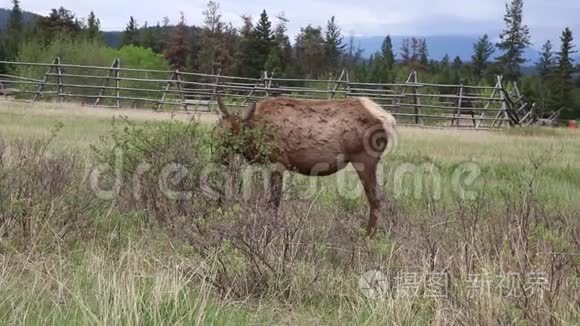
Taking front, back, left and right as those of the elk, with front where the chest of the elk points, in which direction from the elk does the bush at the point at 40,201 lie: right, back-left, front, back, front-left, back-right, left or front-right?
front-left

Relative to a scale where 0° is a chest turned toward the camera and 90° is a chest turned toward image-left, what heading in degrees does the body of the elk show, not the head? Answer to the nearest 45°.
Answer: approximately 90°
